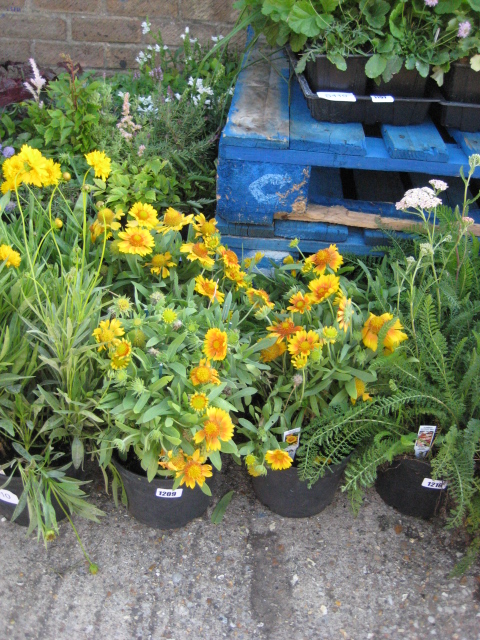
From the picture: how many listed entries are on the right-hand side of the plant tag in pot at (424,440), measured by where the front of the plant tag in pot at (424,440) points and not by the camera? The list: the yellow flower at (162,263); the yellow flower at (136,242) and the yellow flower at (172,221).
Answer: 3

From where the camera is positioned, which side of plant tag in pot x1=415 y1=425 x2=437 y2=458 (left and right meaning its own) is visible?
front

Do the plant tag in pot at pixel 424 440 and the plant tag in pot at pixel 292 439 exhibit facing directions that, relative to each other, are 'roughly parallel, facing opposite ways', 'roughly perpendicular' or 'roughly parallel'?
roughly parallel

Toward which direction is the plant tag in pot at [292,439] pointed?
toward the camera

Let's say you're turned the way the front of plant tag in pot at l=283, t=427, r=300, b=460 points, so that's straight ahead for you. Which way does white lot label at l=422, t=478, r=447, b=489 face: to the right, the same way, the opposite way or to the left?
the same way

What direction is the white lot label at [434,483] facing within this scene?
toward the camera

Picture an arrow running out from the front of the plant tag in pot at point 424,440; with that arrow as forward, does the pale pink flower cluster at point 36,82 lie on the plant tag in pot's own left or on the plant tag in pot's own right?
on the plant tag in pot's own right

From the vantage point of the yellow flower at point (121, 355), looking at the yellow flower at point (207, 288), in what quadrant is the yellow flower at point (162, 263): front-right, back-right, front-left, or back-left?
front-left

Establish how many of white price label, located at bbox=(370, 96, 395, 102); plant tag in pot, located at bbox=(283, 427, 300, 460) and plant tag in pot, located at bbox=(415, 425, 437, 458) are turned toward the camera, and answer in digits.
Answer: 3

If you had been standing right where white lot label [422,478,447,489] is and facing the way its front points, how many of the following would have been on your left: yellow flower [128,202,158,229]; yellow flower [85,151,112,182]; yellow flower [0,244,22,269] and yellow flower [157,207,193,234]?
0

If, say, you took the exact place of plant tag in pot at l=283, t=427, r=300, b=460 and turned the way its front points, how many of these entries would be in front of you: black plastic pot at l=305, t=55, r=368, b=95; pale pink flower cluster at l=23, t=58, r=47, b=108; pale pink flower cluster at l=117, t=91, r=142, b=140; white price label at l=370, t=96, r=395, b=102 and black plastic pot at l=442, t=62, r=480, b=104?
0

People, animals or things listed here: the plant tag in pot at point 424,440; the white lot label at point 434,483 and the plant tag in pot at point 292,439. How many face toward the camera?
3

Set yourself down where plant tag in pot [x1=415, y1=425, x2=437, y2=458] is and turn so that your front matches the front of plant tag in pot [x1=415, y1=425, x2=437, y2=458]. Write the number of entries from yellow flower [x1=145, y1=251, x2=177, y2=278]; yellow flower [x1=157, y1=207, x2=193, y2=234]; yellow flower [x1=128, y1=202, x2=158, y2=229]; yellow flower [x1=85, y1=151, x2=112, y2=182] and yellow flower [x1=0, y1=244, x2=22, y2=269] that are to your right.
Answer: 5

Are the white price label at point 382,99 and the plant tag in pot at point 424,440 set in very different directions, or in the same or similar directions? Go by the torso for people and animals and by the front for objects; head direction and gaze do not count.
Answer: same or similar directions
